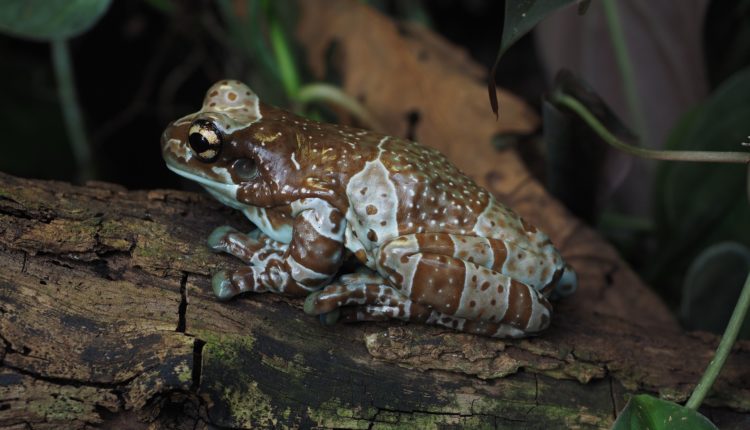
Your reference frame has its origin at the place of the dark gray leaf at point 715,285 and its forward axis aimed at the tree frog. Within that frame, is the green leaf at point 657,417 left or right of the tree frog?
left

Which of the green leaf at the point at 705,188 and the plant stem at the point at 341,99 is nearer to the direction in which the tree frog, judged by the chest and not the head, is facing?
the plant stem

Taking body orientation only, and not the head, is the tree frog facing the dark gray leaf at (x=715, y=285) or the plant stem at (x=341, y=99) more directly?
the plant stem

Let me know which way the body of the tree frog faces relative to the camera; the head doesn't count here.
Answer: to the viewer's left

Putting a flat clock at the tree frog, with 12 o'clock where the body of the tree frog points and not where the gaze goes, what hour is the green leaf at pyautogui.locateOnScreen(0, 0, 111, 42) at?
The green leaf is roughly at 1 o'clock from the tree frog.

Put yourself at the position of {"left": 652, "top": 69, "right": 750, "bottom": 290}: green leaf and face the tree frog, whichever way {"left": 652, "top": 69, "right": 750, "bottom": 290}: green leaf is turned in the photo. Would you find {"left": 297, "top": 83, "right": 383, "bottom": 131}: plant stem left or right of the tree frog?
right

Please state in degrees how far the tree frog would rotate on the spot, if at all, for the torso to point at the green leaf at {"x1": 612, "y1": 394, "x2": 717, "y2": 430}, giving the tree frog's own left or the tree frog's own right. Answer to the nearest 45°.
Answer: approximately 135° to the tree frog's own left

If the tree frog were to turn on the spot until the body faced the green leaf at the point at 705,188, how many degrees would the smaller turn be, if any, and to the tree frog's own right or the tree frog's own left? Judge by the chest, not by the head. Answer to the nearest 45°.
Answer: approximately 135° to the tree frog's own right

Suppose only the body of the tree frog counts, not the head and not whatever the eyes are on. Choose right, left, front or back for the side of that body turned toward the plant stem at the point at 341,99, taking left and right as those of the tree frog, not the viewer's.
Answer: right

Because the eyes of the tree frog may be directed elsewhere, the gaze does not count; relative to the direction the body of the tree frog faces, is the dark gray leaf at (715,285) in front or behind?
behind
